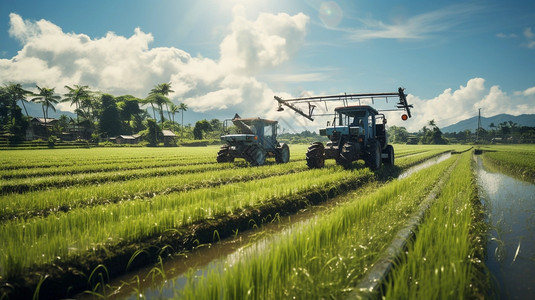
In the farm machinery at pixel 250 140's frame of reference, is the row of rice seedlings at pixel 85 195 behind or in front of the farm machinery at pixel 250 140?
in front

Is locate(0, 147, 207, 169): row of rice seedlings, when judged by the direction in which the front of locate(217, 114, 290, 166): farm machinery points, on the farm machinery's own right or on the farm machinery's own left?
on the farm machinery's own right

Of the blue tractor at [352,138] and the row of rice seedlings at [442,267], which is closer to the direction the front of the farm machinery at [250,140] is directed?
the row of rice seedlings

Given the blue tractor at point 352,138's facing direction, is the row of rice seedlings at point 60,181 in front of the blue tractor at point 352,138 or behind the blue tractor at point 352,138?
in front

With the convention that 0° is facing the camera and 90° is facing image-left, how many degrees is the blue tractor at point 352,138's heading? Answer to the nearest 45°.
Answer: approximately 45°

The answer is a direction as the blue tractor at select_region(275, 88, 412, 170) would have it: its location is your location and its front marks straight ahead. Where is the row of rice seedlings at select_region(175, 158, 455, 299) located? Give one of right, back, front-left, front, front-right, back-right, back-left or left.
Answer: front-left

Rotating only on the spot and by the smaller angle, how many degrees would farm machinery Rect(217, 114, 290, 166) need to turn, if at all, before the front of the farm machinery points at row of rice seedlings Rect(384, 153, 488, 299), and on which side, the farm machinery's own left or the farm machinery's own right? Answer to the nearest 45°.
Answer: approximately 45° to the farm machinery's own left

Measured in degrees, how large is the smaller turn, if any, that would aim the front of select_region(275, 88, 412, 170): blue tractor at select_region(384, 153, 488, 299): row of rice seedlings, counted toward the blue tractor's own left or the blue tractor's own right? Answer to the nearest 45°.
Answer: approximately 45° to the blue tractor's own left

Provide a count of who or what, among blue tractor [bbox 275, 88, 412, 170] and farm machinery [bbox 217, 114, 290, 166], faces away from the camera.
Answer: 0
